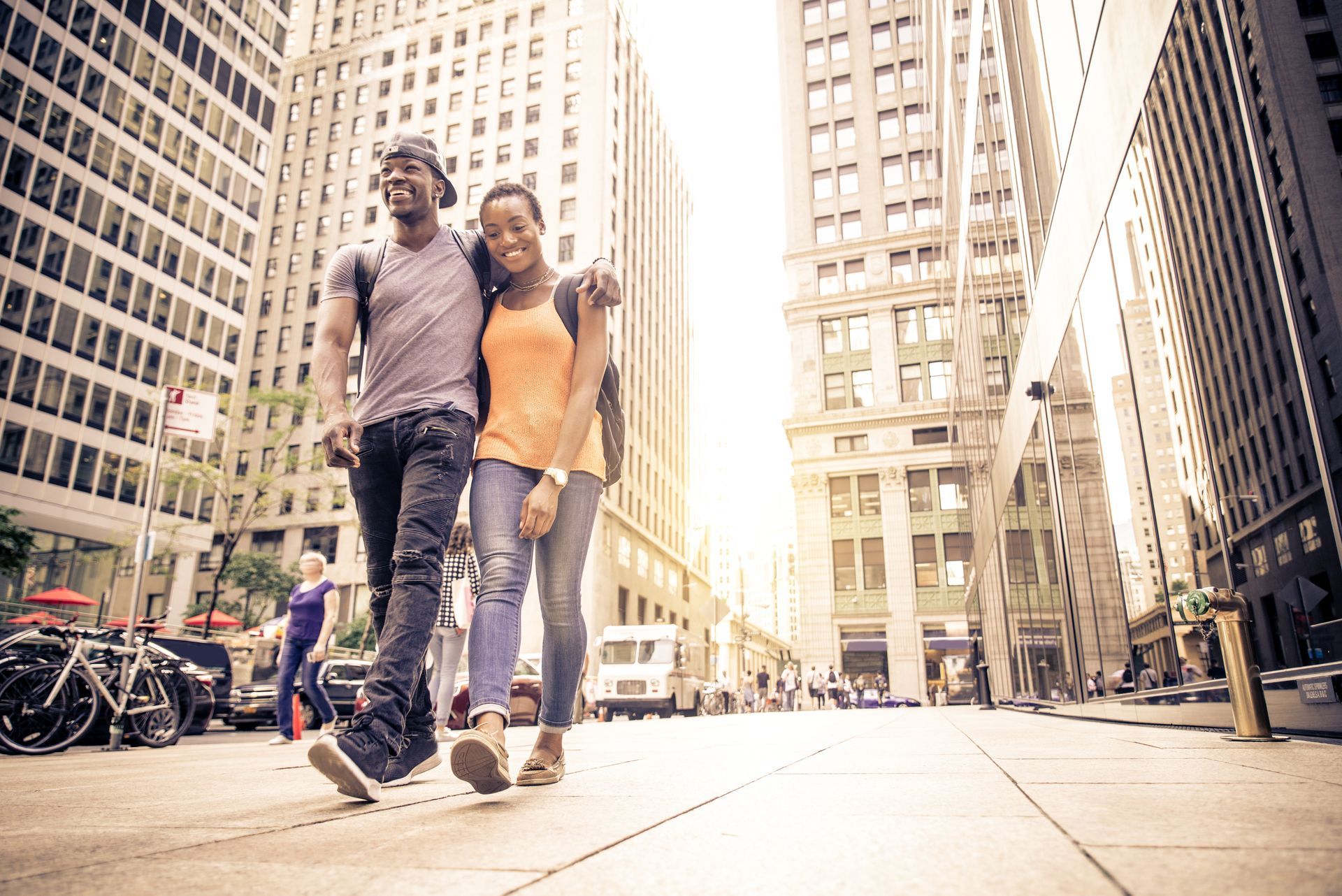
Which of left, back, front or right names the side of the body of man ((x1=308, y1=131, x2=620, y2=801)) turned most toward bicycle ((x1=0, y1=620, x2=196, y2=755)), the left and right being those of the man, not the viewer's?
right

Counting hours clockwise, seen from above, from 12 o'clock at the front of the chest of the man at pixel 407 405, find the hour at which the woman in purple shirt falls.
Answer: The woman in purple shirt is roughly at 4 o'clock from the man.

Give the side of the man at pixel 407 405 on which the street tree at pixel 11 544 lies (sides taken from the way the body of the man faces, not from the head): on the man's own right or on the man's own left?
on the man's own right

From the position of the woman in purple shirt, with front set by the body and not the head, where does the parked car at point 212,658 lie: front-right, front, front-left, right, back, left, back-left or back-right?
back-right

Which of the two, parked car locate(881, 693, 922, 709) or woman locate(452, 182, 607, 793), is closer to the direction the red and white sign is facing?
the woman

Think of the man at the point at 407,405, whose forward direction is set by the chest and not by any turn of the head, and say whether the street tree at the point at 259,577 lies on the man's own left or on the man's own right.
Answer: on the man's own right

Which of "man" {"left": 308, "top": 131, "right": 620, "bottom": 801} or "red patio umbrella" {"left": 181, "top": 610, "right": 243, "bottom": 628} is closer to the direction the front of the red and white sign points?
the man

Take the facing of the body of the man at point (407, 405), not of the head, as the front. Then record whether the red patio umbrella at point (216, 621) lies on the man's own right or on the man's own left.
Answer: on the man's own right

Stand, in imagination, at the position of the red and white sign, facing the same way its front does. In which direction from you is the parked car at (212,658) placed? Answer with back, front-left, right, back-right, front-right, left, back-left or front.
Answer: back
